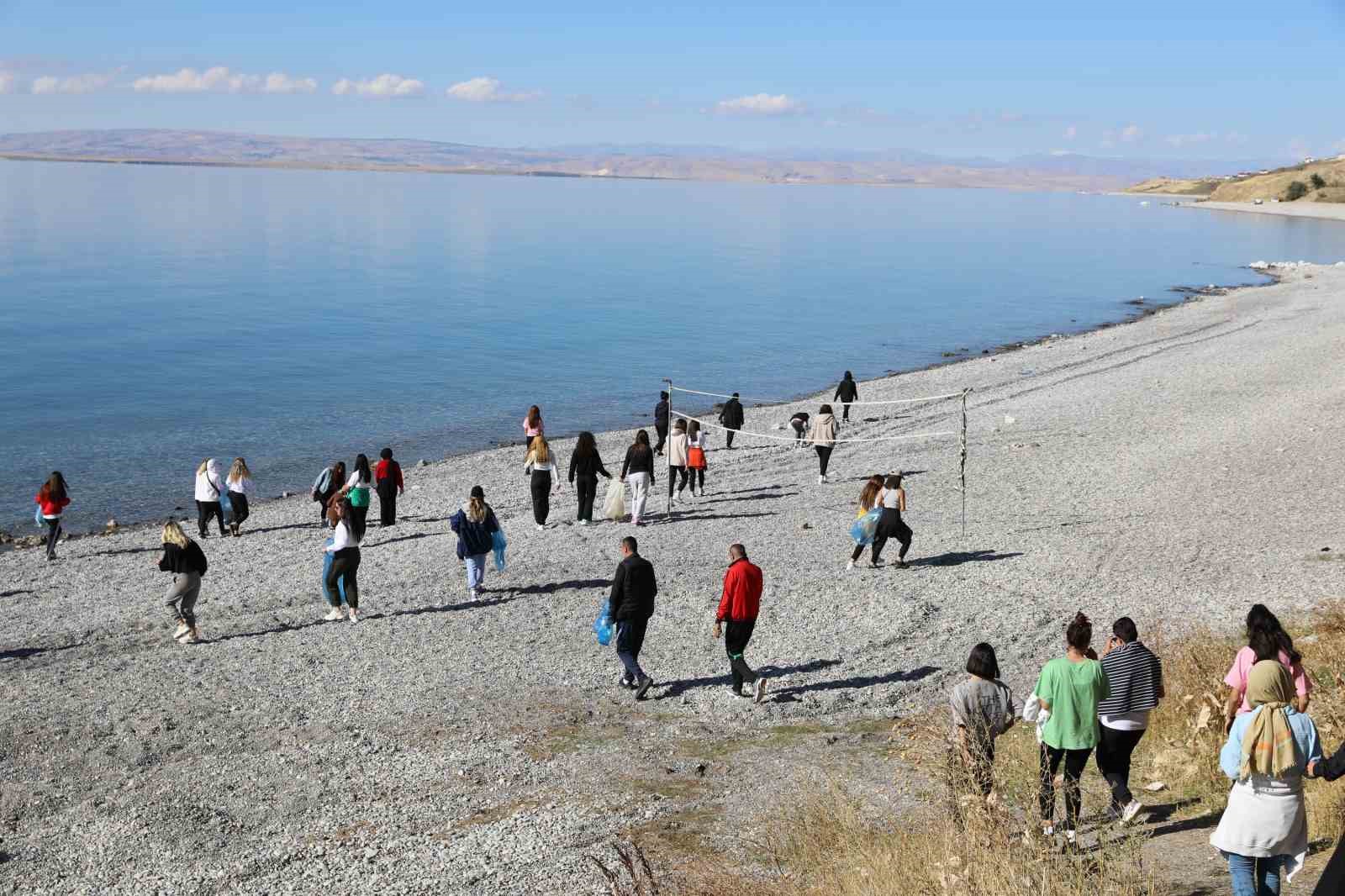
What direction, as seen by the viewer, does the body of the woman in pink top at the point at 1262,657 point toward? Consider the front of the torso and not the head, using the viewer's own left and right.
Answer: facing away from the viewer

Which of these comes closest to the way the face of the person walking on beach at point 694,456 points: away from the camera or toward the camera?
away from the camera

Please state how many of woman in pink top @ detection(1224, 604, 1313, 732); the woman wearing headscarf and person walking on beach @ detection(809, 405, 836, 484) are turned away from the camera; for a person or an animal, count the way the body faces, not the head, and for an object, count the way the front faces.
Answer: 3

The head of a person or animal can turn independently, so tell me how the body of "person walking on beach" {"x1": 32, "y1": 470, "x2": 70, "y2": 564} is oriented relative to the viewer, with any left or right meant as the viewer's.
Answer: facing away from the viewer

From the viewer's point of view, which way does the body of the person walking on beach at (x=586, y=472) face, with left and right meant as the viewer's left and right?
facing away from the viewer

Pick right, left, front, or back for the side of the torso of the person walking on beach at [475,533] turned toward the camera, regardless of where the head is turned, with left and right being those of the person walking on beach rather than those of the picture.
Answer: back

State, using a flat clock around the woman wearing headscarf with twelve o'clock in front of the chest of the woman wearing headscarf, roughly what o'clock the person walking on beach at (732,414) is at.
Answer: The person walking on beach is roughly at 11 o'clock from the woman wearing headscarf.

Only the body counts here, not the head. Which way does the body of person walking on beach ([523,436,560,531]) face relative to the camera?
away from the camera

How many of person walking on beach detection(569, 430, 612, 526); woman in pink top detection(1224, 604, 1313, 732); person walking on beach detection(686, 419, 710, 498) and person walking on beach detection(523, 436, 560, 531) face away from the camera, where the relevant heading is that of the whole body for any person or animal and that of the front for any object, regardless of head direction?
4

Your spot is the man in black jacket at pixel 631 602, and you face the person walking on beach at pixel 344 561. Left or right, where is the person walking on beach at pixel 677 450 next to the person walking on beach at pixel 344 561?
right

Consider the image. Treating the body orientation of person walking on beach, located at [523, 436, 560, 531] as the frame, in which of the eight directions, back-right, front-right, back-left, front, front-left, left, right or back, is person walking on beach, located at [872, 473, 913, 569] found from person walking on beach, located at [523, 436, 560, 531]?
back-right

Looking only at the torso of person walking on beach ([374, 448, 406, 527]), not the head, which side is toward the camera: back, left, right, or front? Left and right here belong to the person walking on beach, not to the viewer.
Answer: back

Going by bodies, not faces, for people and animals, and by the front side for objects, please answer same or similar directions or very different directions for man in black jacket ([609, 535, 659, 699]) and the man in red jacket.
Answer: same or similar directions

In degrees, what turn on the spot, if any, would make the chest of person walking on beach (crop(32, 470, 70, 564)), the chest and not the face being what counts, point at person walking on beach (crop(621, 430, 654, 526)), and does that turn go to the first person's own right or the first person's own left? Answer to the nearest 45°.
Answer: approximately 135° to the first person's own right

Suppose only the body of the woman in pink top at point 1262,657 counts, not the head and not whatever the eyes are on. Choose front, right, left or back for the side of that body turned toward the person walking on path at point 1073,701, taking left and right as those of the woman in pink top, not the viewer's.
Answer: left

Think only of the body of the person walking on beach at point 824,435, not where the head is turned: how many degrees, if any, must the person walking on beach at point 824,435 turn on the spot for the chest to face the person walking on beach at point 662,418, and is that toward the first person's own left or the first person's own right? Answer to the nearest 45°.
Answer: approximately 45° to the first person's own left

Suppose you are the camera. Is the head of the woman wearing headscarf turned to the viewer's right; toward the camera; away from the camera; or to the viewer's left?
away from the camera
